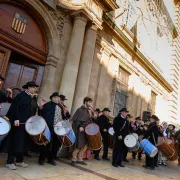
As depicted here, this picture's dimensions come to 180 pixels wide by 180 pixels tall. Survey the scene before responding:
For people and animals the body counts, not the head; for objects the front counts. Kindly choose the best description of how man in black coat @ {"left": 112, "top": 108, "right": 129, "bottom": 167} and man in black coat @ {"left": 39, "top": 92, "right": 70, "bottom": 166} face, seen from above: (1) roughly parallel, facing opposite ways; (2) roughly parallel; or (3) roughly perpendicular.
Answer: roughly parallel

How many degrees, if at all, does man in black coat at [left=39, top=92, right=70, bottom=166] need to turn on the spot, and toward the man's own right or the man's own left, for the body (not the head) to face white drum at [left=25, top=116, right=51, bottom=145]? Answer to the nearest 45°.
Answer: approximately 45° to the man's own right

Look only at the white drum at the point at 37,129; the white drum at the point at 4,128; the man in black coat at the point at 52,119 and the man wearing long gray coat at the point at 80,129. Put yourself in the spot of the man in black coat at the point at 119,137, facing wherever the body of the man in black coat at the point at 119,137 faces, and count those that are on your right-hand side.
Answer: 4

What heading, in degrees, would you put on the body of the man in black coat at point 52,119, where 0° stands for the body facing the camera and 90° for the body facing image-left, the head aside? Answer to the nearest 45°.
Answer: approximately 315°

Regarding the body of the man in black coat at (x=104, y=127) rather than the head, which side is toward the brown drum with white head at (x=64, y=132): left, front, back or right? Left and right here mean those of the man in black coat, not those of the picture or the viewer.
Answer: right

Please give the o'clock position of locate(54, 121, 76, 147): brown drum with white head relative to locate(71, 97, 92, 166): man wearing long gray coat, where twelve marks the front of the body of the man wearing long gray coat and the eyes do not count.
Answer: The brown drum with white head is roughly at 4 o'clock from the man wearing long gray coat.
